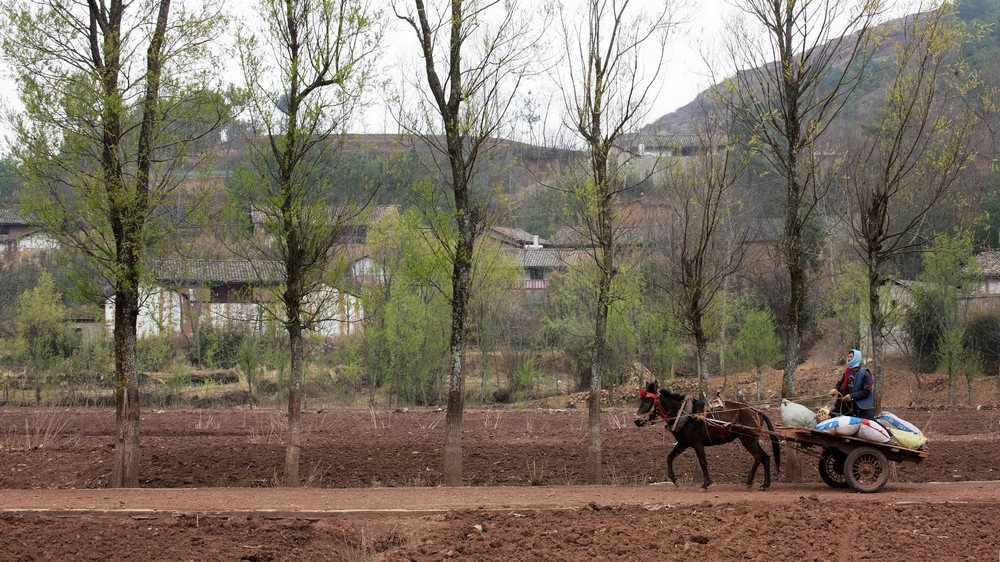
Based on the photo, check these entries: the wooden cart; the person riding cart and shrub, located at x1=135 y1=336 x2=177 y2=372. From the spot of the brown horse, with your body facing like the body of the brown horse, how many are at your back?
2

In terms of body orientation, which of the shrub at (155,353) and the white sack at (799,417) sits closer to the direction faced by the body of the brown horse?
the shrub

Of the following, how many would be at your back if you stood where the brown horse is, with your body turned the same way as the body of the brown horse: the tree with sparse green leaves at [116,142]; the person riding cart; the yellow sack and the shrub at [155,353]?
2

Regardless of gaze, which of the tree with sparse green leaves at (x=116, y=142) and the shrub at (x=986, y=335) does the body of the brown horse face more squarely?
the tree with sparse green leaves

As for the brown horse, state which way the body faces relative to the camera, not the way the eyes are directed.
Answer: to the viewer's left

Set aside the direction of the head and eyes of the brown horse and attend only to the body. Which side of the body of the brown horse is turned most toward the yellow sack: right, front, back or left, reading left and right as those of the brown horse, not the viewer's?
back

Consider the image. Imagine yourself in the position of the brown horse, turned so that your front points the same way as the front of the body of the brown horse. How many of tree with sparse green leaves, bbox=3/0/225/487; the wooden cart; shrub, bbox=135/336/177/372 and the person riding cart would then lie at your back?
2

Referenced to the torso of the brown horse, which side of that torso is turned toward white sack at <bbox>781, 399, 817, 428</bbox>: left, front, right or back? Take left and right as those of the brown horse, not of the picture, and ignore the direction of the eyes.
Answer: back

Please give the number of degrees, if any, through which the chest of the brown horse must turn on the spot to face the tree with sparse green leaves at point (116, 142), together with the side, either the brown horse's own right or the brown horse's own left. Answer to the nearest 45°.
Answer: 0° — it already faces it

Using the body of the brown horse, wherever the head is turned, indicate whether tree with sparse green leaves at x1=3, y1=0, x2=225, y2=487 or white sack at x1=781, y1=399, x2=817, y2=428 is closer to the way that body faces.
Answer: the tree with sparse green leaves

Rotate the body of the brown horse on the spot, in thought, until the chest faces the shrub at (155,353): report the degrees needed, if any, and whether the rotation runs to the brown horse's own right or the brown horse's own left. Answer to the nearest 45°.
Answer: approximately 45° to the brown horse's own right

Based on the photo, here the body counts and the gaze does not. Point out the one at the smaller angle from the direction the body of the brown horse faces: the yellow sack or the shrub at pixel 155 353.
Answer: the shrub

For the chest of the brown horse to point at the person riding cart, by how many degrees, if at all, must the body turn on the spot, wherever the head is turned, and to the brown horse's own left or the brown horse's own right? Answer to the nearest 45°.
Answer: approximately 180°
